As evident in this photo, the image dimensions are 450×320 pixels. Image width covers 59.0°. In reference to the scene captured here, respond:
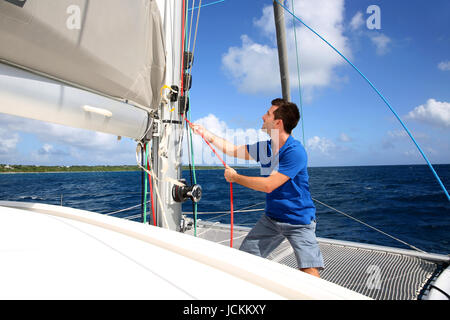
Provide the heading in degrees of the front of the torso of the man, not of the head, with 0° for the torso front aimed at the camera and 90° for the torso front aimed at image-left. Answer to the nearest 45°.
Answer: approximately 90°

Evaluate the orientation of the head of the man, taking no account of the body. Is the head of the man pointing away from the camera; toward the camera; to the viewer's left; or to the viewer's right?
to the viewer's left

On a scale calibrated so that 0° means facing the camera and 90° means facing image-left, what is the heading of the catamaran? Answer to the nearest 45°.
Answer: approximately 225°

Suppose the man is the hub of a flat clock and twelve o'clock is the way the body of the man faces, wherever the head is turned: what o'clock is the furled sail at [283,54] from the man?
The furled sail is roughly at 3 o'clock from the man.
